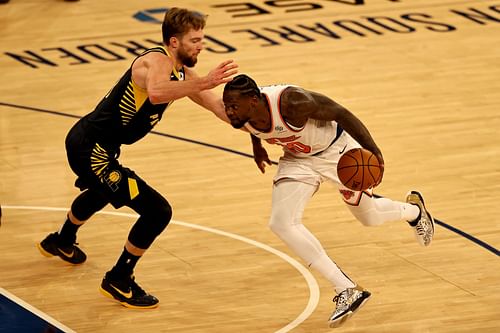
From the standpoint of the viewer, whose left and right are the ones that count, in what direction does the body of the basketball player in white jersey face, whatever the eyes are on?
facing the viewer and to the left of the viewer
